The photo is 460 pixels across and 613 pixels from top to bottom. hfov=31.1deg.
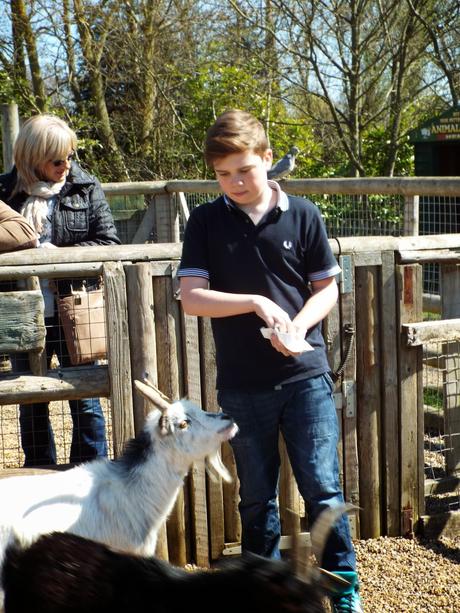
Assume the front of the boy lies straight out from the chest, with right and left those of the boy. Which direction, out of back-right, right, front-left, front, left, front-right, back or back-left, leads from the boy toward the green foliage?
back

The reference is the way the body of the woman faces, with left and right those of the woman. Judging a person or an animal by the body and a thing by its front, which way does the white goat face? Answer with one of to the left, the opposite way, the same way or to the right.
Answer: to the left

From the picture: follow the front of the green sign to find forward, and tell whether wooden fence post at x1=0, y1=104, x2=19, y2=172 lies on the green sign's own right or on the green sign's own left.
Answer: on the green sign's own right

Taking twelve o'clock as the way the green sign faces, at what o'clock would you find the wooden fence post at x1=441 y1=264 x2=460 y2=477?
The wooden fence post is roughly at 12 o'clock from the green sign.

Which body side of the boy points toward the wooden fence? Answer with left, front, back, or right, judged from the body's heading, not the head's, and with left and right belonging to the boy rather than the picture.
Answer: back

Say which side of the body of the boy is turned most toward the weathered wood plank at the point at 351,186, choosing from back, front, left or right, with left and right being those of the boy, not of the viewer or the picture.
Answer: back

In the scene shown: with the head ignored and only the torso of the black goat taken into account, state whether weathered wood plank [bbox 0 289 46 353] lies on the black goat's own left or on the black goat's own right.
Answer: on the black goat's own left

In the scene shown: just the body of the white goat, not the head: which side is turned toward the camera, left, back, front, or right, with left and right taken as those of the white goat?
right

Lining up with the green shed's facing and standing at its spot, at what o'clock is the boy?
The boy is roughly at 12 o'clock from the green shed.

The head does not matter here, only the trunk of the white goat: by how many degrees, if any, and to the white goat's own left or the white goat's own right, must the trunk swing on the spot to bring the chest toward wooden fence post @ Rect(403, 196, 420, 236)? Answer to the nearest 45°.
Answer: approximately 45° to the white goat's own left
